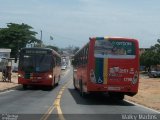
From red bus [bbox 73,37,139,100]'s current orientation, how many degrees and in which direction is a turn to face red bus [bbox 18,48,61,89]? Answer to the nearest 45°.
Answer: approximately 45° to its left

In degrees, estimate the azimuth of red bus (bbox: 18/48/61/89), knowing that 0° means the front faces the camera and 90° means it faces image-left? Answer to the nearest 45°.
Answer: approximately 0°

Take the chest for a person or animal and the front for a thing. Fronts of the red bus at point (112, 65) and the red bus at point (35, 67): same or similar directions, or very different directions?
very different directions

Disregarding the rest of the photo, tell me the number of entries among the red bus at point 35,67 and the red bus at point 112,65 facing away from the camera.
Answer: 1

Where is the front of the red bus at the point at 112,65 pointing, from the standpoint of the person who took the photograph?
facing away from the viewer

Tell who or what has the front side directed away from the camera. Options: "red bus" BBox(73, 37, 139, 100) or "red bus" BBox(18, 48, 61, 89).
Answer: "red bus" BBox(73, 37, 139, 100)
